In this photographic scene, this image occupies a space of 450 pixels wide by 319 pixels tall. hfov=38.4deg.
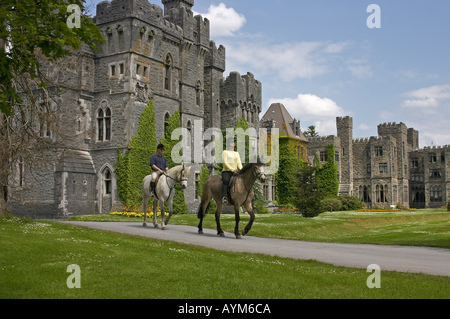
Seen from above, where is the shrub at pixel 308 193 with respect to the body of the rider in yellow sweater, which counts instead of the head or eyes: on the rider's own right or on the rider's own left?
on the rider's own left

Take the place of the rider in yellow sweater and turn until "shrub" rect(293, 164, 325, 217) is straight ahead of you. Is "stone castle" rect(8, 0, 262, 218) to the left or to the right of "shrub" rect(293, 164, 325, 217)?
left

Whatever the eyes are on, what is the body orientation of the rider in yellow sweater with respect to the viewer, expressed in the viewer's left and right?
facing the viewer and to the right of the viewer

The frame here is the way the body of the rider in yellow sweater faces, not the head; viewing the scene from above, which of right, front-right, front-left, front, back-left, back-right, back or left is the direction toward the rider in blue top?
back
